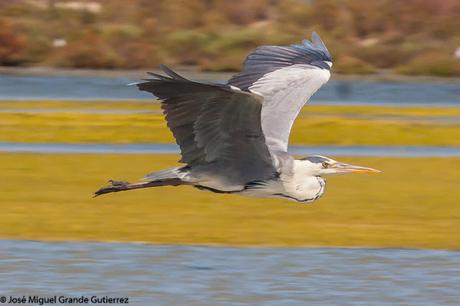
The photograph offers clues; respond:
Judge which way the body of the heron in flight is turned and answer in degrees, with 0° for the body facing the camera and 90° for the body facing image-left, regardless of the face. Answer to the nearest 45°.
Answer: approximately 270°
